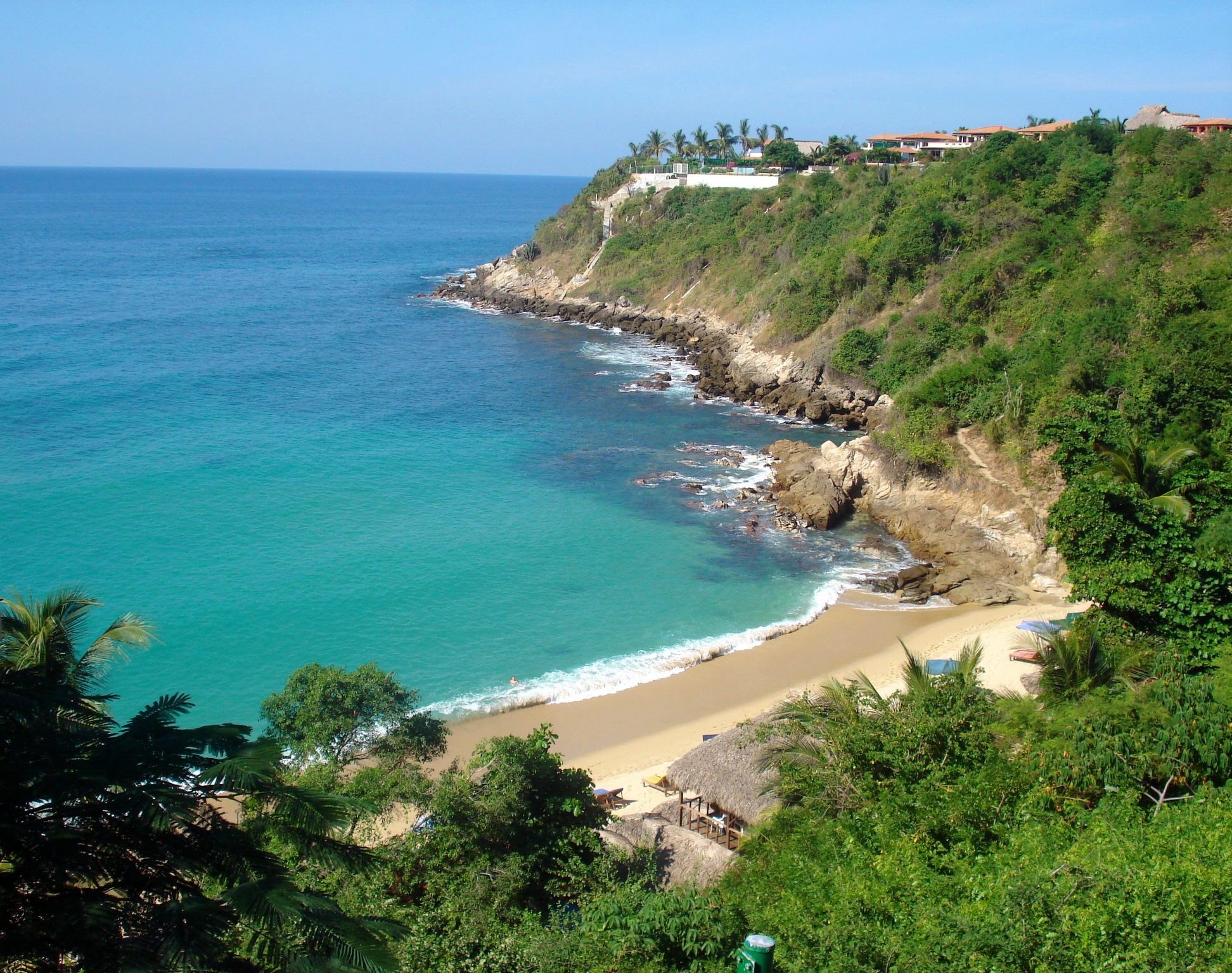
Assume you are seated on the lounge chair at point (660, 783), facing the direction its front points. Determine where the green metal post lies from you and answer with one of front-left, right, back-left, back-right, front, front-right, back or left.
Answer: back-left

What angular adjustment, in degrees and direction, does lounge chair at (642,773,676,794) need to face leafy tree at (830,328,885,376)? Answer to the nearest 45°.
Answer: approximately 45° to its right

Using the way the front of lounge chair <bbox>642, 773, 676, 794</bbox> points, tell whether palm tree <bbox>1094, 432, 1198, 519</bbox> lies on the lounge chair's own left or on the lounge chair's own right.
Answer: on the lounge chair's own right

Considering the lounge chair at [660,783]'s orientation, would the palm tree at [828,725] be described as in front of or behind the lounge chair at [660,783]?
behind

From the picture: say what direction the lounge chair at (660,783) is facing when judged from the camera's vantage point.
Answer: facing away from the viewer and to the left of the viewer

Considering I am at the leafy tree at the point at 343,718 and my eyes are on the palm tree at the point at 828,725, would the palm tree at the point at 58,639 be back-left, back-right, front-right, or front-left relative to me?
back-right

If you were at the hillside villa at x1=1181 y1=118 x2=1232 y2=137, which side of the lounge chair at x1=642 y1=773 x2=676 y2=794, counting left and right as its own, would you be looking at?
right
